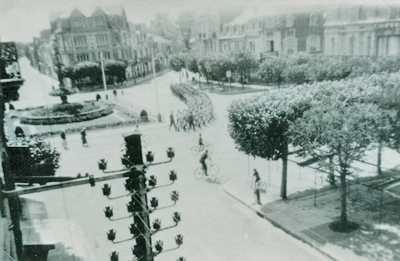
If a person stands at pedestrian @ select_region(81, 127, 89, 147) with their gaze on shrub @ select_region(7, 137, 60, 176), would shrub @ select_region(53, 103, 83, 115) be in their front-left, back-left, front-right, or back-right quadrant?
back-right

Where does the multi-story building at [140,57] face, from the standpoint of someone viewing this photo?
facing the viewer and to the right of the viewer

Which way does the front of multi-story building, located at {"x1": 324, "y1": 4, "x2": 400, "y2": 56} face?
toward the camera

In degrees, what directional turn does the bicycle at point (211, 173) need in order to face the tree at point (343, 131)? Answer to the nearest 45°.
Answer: approximately 45° to its right

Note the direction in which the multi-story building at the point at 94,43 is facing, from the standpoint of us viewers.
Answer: facing the viewer

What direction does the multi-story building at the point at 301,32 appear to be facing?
toward the camera
